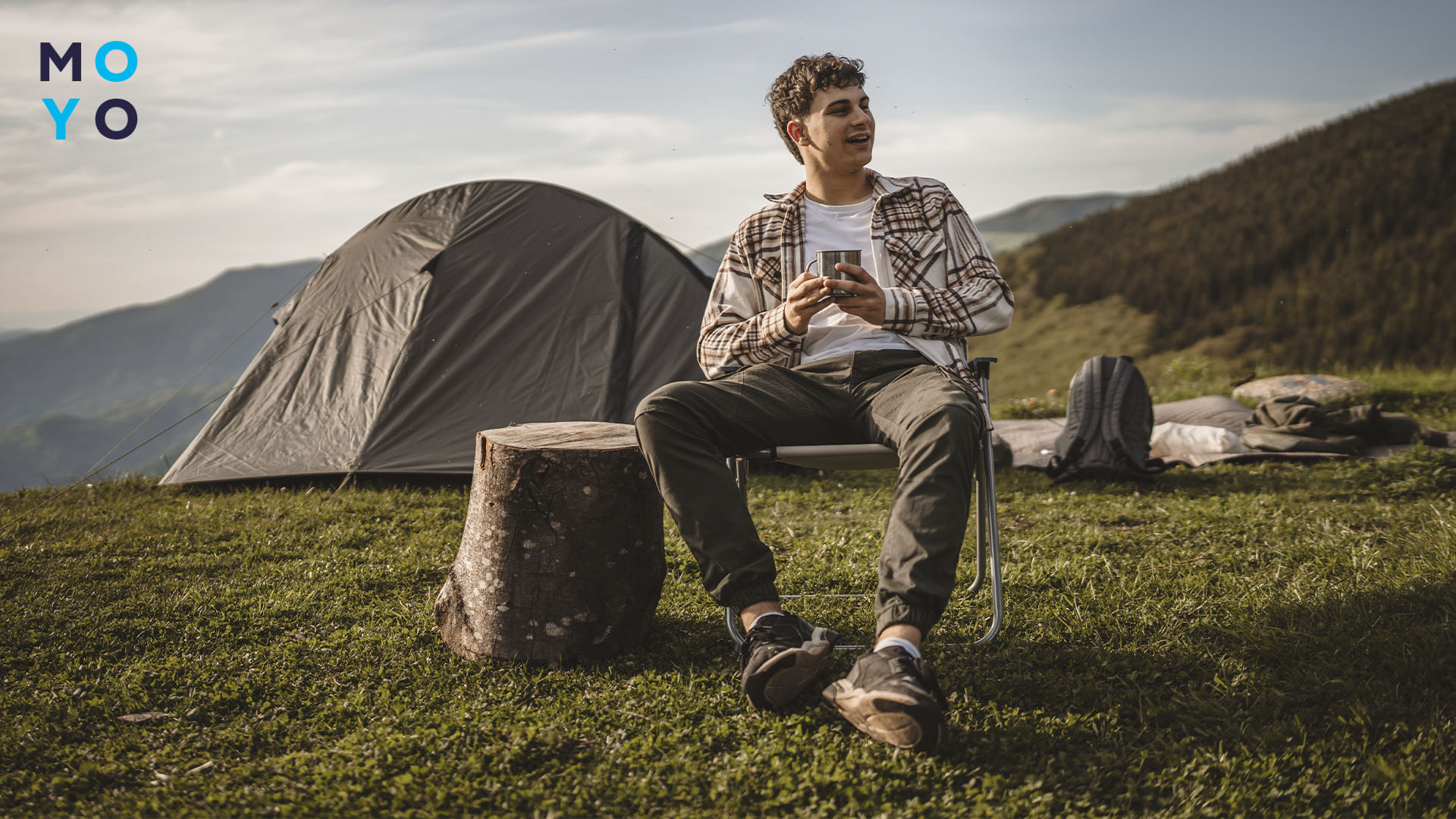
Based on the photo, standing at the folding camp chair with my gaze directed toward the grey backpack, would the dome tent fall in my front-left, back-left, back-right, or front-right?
front-left

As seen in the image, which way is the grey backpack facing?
away from the camera

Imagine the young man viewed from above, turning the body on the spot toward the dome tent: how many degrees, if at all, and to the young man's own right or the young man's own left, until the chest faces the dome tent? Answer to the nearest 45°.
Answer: approximately 135° to the young man's own right

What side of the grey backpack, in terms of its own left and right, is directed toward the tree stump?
back

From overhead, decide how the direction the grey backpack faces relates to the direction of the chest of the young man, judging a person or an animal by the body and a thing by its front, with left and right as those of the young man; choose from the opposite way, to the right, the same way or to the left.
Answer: the opposite way

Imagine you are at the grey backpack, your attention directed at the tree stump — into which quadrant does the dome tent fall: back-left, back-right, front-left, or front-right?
front-right

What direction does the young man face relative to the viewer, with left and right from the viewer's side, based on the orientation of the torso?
facing the viewer

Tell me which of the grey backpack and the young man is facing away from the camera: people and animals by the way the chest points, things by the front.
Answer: the grey backpack

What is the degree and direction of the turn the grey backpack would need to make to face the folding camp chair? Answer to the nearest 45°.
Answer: approximately 180°
